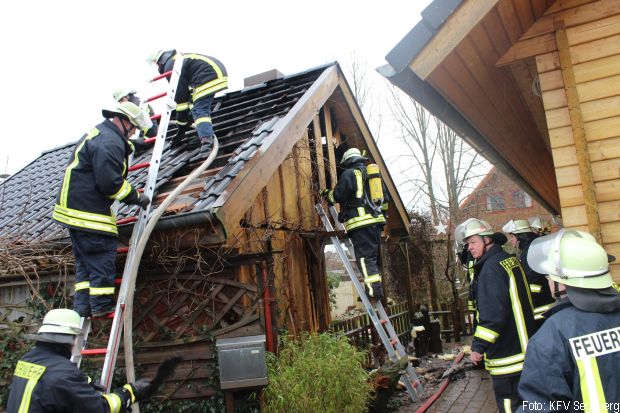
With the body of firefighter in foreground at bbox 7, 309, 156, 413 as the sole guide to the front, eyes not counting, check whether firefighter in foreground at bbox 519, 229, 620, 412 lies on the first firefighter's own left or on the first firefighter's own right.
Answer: on the first firefighter's own right

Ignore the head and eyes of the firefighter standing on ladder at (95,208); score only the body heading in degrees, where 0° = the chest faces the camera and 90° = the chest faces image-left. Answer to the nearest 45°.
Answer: approximately 225°

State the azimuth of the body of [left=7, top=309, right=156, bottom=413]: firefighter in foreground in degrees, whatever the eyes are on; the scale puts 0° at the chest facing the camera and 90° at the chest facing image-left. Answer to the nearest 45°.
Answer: approximately 225°

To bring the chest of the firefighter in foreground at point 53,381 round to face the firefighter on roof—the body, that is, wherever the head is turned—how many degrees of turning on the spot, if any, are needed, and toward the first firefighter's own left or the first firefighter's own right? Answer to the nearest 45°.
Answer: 0° — they already face them

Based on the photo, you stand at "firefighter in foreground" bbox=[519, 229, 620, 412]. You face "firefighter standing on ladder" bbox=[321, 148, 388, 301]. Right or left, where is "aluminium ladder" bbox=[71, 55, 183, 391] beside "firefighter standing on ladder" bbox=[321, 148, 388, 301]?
left

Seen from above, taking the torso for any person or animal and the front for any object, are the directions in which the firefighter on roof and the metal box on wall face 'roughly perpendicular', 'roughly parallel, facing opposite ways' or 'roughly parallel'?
roughly perpendicular

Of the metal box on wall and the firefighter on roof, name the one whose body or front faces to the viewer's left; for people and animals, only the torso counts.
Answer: the firefighter on roof

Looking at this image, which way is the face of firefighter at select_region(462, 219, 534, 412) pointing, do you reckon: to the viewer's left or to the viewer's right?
to the viewer's left

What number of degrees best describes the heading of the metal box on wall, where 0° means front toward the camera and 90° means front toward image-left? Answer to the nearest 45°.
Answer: approximately 0°

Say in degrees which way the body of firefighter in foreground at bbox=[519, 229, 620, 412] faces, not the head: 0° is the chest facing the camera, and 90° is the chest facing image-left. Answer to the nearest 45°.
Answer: approximately 135°
